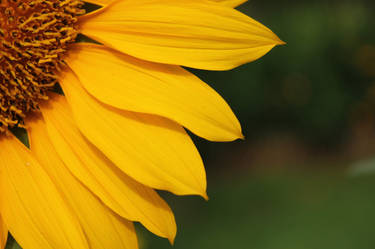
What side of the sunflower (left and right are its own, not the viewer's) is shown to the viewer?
front
